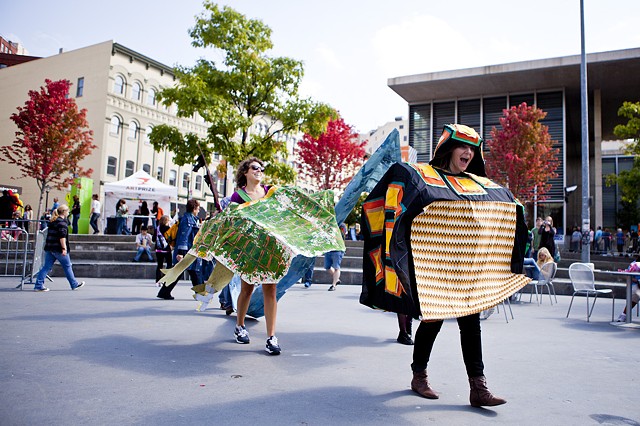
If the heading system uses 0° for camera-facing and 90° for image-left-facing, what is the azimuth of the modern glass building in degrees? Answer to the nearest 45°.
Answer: approximately 45°

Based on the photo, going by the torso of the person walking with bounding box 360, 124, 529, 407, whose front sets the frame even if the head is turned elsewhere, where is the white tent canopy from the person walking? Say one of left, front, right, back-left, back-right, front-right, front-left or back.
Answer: back

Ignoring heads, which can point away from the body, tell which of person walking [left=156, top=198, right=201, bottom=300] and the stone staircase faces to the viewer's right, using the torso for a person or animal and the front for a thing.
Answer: the person walking

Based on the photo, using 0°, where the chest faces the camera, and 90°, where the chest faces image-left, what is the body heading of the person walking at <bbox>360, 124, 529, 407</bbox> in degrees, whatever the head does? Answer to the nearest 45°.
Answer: approximately 315°

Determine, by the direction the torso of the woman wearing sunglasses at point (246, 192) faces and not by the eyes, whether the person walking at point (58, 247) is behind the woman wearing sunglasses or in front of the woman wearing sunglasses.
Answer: behind

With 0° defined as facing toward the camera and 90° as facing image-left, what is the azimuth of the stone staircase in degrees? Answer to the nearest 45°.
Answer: approximately 0°

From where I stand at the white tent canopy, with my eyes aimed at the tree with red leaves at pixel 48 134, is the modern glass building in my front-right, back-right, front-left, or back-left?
back-right
